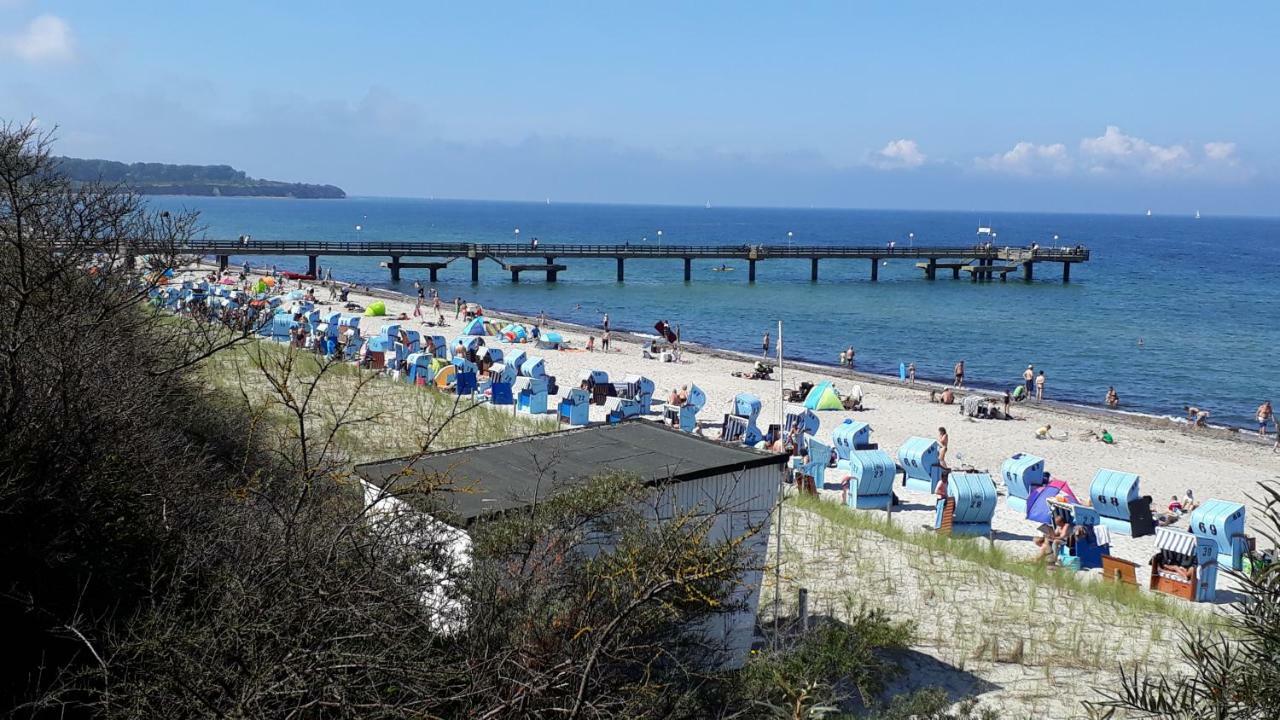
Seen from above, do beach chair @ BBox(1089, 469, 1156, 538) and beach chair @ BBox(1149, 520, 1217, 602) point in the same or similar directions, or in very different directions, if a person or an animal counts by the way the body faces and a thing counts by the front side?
very different directions

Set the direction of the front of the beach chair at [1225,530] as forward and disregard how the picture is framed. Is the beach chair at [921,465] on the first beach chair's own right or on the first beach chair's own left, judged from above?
on the first beach chair's own left

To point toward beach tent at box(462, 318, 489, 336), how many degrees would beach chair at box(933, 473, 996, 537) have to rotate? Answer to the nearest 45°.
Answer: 0° — it already faces it

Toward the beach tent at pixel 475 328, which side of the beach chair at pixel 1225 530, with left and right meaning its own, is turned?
left

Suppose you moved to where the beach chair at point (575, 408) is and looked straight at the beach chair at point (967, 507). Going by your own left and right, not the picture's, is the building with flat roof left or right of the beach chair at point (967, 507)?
right

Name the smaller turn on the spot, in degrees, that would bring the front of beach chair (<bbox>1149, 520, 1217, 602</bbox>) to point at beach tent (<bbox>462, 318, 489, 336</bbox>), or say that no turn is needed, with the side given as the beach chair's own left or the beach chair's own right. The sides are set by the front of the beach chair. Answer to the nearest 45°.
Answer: approximately 90° to the beach chair's own right

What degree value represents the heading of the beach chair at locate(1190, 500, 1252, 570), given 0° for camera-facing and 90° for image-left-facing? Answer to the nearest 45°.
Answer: approximately 225°

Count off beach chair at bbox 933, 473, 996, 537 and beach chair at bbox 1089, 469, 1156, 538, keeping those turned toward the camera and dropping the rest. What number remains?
0

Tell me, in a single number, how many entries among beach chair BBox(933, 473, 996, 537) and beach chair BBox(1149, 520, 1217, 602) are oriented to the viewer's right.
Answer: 0
